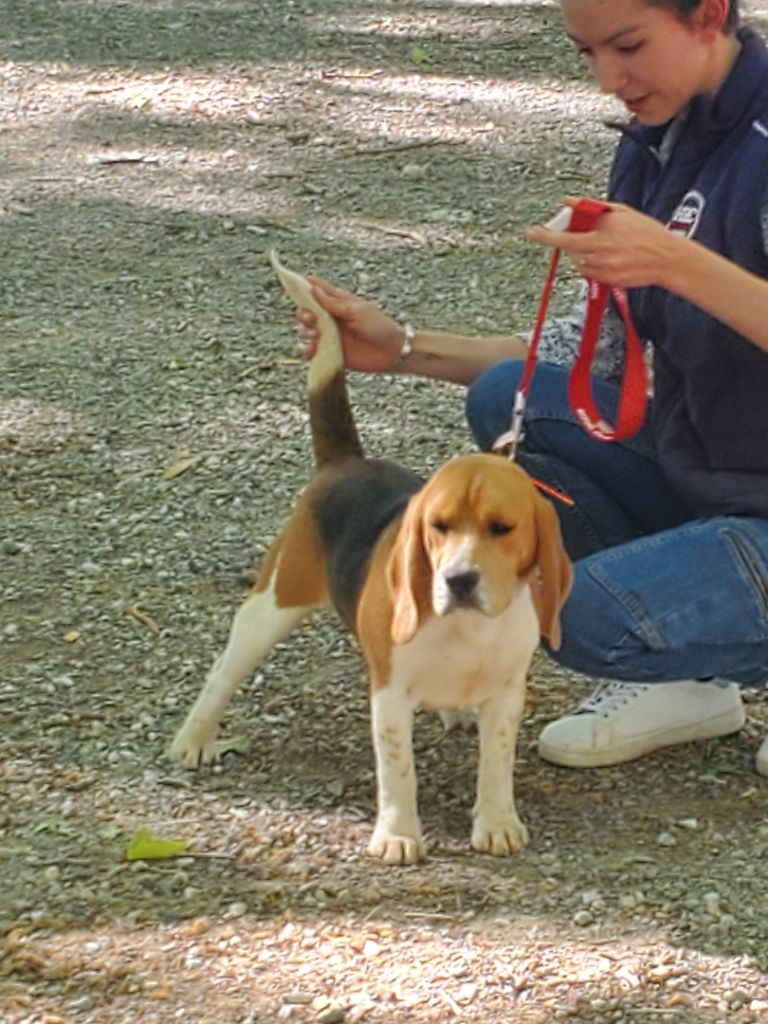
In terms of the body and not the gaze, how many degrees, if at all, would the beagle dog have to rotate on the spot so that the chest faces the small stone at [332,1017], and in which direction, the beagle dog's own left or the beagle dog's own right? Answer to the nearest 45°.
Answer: approximately 45° to the beagle dog's own right

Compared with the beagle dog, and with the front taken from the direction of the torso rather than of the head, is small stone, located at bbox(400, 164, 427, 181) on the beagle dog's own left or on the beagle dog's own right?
on the beagle dog's own left

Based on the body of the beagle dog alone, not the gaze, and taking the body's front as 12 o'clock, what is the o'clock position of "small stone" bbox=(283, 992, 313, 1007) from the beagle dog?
The small stone is roughly at 2 o'clock from the beagle dog.

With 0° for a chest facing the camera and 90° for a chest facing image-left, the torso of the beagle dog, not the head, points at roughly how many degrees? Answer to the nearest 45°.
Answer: approximately 315°
